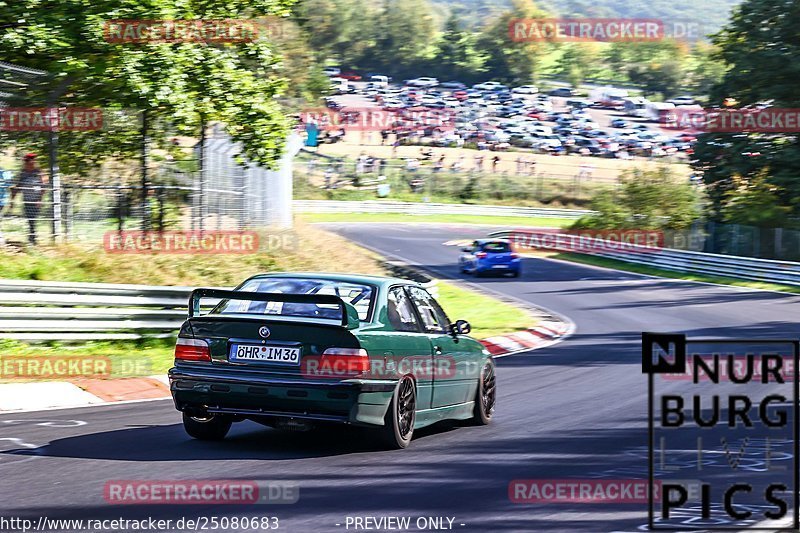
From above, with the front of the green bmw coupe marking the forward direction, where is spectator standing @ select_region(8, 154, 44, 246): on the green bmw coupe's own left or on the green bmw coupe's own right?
on the green bmw coupe's own left

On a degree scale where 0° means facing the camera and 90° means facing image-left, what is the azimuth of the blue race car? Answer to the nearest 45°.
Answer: approximately 135°

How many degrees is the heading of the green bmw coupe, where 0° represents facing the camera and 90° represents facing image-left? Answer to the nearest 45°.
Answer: approximately 225°

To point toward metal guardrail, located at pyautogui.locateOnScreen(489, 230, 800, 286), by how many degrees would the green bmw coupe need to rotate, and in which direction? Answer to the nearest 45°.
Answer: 0° — it already faces it

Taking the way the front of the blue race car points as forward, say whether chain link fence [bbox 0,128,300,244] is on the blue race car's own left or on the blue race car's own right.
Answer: on the blue race car's own left
